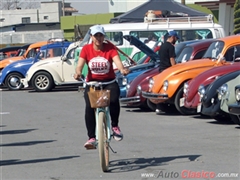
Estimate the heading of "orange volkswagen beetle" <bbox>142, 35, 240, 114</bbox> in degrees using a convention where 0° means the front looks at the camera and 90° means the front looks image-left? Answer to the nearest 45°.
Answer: approximately 45°

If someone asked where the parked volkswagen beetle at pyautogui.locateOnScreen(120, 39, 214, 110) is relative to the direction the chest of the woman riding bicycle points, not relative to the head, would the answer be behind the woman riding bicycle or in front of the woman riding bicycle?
behind

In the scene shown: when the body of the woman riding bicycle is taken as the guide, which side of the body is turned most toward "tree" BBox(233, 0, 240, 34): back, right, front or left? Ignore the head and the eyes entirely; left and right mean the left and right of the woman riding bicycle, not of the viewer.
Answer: back

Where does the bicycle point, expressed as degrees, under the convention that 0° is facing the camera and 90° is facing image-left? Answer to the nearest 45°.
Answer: approximately 0°

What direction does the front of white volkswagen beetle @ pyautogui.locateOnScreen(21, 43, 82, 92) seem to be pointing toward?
to the viewer's left

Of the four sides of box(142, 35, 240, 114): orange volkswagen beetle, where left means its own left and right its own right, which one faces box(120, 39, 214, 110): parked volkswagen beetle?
right

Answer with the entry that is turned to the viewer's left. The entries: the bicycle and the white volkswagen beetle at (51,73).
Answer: the white volkswagen beetle

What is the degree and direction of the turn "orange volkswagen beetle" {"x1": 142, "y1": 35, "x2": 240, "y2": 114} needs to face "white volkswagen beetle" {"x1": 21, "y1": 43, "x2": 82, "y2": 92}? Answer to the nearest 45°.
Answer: approximately 90° to its right

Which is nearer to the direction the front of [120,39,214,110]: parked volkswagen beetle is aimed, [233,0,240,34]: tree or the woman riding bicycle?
the woman riding bicycle

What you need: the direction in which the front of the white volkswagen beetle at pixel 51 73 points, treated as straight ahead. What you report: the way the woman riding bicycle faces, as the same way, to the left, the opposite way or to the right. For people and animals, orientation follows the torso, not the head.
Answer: to the left

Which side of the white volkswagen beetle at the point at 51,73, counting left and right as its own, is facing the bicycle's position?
left

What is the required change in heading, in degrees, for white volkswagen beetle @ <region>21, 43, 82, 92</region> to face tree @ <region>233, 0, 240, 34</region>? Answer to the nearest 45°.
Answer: approximately 135° to its right

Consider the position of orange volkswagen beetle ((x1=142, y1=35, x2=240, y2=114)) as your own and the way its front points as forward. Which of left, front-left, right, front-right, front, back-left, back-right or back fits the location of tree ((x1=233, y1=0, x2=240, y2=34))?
back-right

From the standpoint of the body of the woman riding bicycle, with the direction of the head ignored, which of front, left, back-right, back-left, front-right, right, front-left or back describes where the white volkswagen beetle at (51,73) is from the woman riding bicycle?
back
